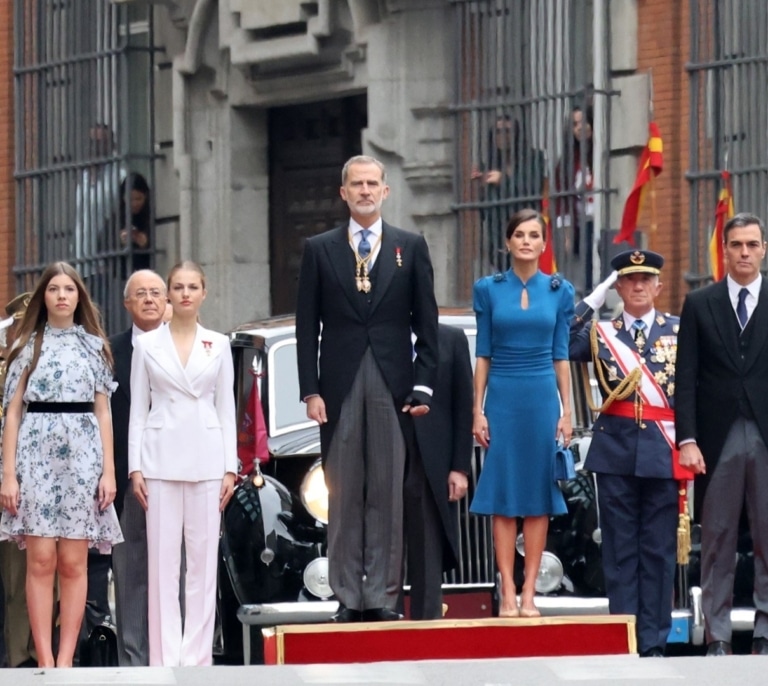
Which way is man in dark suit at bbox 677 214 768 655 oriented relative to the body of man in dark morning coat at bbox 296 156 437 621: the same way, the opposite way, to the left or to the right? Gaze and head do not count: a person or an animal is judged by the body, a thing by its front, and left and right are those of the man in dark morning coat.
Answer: the same way

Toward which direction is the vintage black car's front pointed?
toward the camera

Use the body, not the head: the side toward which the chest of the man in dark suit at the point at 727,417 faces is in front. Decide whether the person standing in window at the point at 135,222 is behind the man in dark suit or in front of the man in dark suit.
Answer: behind

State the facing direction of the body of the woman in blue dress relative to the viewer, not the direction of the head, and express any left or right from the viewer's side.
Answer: facing the viewer

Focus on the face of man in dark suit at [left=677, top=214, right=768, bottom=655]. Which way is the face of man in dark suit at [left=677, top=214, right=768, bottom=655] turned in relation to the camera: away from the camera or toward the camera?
toward the camera

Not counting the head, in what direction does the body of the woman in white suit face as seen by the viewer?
toward the camera

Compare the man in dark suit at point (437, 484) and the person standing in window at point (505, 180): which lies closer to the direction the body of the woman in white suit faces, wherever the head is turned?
the man in dark suit

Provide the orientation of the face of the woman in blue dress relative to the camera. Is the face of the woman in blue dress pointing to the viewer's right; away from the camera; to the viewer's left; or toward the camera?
toward the camera

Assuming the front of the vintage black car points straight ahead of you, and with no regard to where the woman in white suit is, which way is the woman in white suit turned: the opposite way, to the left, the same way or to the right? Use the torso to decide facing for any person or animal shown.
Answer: the same way

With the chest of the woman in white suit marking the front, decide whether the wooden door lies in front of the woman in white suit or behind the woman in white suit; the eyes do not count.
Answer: behind

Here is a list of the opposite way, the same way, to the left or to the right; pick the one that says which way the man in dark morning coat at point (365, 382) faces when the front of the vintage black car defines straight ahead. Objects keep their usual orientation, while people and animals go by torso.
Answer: the same way

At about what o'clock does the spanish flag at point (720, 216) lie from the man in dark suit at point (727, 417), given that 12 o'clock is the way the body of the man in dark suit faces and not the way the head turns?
The spanish flag is roughly at 6 o'clock from the man in dark suit.

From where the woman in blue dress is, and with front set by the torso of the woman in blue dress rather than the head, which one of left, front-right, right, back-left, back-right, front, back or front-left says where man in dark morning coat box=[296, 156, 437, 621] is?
front-right

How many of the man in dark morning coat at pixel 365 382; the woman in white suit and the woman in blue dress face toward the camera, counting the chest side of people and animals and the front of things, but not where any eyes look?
3
